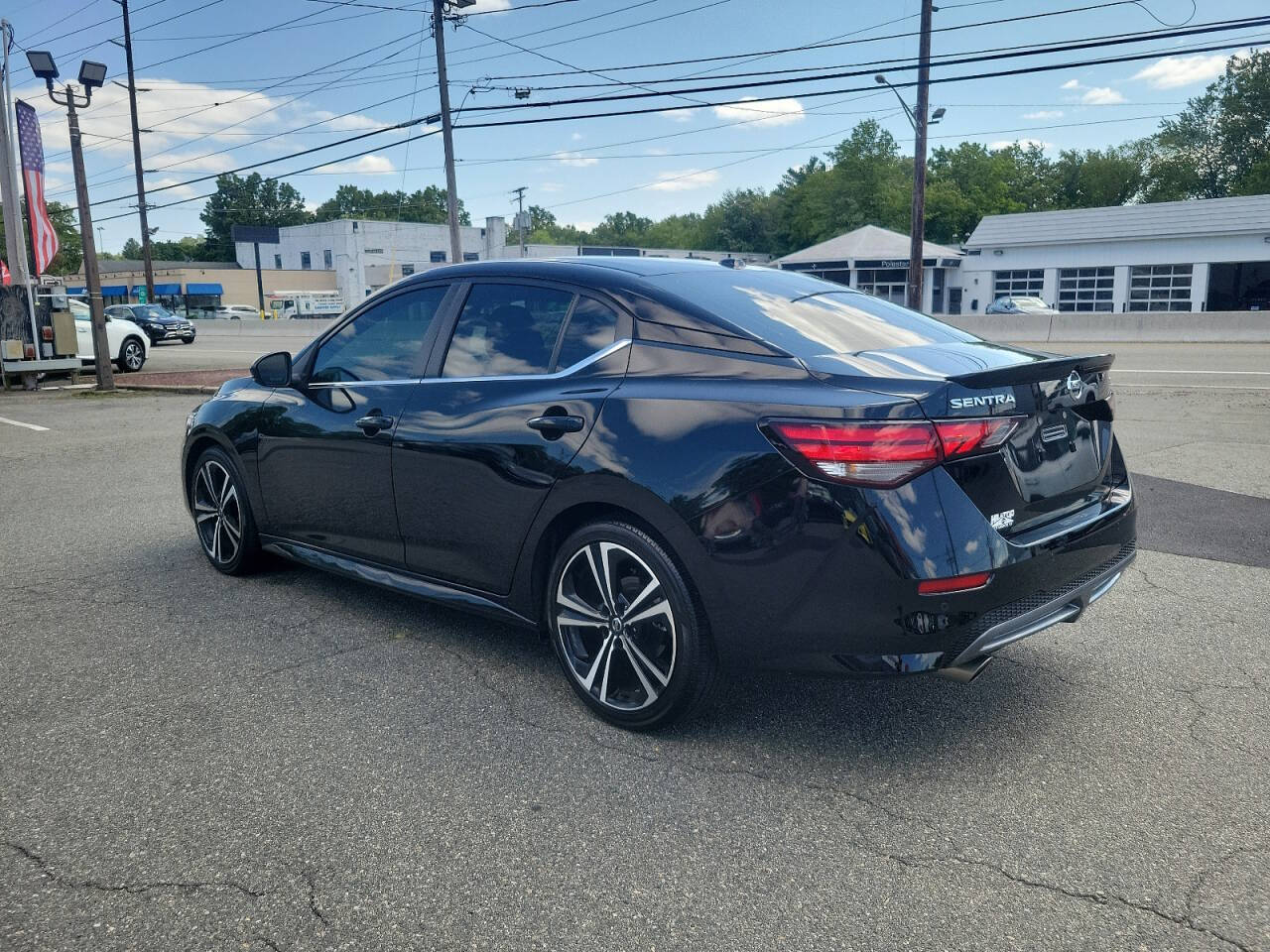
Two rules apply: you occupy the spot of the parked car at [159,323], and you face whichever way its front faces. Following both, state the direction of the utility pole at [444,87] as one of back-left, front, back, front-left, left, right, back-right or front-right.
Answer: front

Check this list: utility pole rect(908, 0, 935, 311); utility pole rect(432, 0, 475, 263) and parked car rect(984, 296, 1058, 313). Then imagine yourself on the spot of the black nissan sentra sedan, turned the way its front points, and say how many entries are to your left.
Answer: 0

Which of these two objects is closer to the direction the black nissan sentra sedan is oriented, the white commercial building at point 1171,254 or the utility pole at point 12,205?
the utility pole

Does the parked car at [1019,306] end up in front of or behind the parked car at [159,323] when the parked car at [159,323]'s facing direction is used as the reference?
in front

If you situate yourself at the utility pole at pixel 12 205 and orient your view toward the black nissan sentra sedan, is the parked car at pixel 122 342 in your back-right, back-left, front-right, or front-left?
back-left

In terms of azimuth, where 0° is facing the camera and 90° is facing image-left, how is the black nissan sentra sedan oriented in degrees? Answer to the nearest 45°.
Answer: approximately 135°

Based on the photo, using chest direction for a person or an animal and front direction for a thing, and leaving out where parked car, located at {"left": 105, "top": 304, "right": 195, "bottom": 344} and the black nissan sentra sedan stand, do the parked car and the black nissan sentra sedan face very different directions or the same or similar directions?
very different directions

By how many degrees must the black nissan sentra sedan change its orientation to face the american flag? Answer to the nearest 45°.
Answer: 0° — it already faces it

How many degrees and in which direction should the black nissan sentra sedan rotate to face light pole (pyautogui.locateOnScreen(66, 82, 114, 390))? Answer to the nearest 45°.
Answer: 0° — it already faces it

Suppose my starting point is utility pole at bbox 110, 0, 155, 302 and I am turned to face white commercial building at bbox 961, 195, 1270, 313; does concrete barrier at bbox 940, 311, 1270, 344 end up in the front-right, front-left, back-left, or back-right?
front-right

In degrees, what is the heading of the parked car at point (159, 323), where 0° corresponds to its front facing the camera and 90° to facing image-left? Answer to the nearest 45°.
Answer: approximately 315°

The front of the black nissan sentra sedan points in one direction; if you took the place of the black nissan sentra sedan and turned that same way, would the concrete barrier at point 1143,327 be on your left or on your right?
on your right

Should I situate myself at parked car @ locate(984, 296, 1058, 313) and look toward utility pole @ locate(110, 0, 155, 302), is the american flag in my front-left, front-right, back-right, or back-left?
front-left

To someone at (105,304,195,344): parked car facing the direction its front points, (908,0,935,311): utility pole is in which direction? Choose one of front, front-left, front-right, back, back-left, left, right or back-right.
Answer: front

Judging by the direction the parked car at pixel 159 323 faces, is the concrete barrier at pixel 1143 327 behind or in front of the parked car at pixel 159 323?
in front

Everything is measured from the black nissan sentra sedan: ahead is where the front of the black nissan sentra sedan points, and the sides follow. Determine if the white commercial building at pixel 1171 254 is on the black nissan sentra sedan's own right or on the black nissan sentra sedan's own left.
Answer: on the black nissan sentra sedan's own right

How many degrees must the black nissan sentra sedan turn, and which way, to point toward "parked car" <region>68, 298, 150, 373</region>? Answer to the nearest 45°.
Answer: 0° — it already faces it

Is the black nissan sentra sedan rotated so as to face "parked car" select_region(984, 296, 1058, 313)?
no
